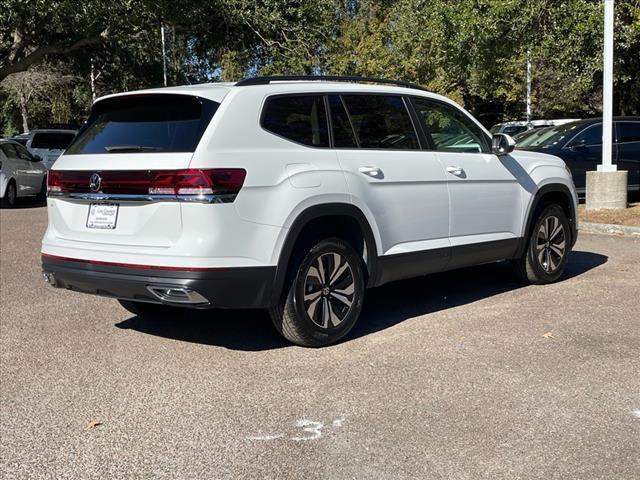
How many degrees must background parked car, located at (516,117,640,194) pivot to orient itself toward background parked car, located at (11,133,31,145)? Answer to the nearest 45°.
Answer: approximately 90° to its right

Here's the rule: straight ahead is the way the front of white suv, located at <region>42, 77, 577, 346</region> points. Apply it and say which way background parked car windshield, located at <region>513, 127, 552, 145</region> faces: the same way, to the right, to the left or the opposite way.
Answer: the opposite way

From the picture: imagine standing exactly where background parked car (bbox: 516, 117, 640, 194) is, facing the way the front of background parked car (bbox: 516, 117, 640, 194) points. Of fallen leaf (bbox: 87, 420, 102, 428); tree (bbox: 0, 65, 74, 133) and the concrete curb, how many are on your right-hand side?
1

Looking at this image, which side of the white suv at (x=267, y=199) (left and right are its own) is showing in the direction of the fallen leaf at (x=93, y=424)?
back

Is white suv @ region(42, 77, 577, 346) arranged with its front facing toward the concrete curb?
yes

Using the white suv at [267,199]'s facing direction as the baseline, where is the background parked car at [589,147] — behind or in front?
in front

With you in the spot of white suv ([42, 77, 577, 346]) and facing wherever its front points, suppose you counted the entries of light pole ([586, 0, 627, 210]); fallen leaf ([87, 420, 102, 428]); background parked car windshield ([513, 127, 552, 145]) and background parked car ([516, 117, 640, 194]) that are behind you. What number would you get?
1

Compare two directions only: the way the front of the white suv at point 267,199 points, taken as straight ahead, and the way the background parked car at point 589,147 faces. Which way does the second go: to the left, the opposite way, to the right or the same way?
the opposite way

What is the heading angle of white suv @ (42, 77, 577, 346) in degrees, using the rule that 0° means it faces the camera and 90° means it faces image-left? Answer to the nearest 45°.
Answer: approximately 225°

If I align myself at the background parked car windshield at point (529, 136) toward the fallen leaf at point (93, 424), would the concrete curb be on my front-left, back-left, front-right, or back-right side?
front-left

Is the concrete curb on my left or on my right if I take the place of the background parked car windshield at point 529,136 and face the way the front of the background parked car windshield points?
on my left

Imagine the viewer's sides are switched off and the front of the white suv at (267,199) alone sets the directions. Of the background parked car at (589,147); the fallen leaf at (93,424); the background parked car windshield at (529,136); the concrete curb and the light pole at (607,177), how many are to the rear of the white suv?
1

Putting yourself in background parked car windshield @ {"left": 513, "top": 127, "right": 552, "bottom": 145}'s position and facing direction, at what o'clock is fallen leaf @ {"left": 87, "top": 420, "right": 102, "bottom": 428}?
The fallen leaf is roughly at 11 o'clock from the background parked car windshield.

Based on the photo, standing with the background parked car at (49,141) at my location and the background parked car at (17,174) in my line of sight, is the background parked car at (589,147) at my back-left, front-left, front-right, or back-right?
front-left

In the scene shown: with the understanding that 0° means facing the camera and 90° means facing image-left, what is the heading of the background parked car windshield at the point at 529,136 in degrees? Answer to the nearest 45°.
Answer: approximately 45°
